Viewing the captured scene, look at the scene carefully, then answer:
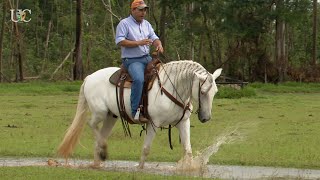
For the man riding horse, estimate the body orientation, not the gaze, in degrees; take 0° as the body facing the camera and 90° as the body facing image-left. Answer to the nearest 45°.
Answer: approximately 315°

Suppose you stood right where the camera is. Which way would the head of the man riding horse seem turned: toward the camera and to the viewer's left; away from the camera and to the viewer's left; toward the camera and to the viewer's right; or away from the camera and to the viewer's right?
toward the camera and to the viewer's right

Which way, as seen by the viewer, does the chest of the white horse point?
to the viewer's right
